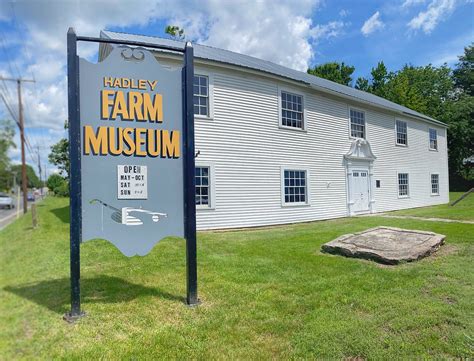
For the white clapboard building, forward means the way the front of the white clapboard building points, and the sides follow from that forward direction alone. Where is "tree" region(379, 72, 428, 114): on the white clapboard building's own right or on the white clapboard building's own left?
on the white clapboard building's own left

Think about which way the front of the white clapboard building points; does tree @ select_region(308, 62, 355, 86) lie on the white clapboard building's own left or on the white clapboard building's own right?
on the white clapboard building's own left

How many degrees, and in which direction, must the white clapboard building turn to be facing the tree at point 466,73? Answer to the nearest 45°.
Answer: approximately 90° to its left

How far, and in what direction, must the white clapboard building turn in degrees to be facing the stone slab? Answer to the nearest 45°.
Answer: approximately 45° to its right

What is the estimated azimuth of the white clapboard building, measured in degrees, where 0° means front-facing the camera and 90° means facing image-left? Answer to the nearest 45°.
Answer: approximately 315°

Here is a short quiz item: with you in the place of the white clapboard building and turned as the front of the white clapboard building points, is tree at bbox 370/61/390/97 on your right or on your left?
on your left

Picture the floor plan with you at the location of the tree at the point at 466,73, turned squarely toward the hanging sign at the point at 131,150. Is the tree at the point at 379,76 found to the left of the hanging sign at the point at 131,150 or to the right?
right

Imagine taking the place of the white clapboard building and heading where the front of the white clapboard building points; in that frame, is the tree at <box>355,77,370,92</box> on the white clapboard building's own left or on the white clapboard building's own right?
on the white clapboard building's own left

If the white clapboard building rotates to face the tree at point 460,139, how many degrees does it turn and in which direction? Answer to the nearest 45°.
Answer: approximately 90° to its left

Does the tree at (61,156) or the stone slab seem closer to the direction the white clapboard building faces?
the stone slab
